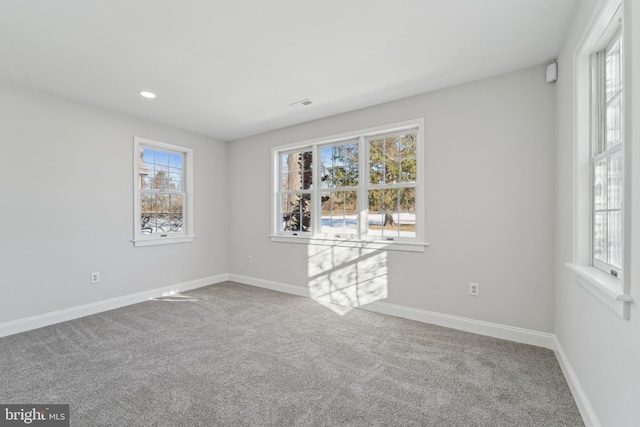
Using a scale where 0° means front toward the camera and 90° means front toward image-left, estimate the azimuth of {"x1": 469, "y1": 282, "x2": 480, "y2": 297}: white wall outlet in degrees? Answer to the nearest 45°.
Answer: approximately 0°

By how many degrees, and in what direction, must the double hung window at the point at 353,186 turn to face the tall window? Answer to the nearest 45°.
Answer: approximately 90° to its left

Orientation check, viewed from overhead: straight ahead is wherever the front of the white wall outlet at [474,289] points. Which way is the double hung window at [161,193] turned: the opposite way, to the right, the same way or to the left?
to the left

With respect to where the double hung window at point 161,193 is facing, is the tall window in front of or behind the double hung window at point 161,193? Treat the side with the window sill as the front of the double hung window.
in front

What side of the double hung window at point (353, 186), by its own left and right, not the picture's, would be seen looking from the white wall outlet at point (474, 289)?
left

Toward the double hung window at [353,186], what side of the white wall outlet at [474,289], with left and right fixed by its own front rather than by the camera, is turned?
right

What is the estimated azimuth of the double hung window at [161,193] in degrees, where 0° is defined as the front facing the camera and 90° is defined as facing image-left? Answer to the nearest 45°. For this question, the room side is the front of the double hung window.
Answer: approximately 315°

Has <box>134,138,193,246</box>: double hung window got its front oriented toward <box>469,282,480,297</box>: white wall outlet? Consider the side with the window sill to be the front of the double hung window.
yes
